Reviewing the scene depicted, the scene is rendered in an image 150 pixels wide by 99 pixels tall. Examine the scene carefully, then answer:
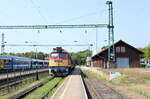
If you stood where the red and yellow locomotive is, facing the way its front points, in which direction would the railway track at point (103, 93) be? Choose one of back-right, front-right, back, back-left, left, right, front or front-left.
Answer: front

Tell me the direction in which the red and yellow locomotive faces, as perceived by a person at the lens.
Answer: facing the viewer
